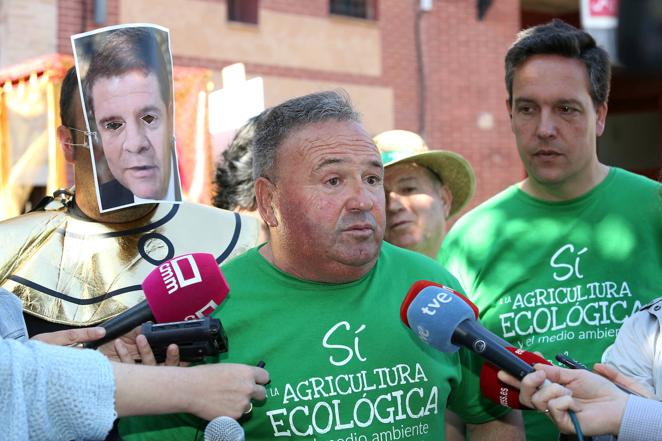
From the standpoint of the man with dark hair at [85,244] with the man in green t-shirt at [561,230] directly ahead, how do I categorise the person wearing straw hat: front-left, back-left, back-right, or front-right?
front-left

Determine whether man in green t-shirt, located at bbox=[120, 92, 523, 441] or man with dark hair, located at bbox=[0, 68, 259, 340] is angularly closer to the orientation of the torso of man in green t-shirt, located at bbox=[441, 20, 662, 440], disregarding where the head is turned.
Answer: the man in green t-shirt

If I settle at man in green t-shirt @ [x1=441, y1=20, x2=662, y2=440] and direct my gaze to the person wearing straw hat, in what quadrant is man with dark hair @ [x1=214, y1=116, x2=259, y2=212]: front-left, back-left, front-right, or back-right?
front-left

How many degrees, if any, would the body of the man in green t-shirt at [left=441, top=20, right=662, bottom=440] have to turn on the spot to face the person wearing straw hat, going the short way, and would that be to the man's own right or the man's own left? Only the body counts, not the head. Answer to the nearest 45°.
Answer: approximately 135° to the man's own right

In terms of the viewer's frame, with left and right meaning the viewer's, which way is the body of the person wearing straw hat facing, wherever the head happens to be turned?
facing the viewer and to the left of the viewer

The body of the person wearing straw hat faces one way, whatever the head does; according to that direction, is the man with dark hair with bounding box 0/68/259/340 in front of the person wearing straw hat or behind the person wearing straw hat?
in front

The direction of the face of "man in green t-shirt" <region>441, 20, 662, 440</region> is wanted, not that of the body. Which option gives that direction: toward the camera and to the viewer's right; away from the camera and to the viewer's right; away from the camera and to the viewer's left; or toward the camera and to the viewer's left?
toward the camera and to the viewer's left

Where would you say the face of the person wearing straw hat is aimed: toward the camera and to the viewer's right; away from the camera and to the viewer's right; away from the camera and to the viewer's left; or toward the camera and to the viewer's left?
toward the camera and to the viewer's left

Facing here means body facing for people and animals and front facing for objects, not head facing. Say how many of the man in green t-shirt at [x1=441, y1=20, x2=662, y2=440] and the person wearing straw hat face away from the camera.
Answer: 0

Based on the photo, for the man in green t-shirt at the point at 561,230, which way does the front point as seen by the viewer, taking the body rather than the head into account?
toward the camera

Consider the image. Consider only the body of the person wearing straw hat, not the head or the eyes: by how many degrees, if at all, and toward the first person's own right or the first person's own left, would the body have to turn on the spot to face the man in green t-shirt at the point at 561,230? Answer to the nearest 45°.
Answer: approximately 90° to the first person's own left

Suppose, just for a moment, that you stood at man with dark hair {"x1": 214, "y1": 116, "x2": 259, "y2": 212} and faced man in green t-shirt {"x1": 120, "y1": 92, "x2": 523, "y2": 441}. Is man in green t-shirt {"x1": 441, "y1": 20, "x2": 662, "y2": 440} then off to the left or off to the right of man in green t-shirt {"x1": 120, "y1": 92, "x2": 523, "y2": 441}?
left

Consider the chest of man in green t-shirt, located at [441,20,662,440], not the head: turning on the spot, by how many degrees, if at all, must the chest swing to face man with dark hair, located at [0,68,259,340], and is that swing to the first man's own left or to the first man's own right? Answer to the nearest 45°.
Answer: approximately 90° to the first man's own right
